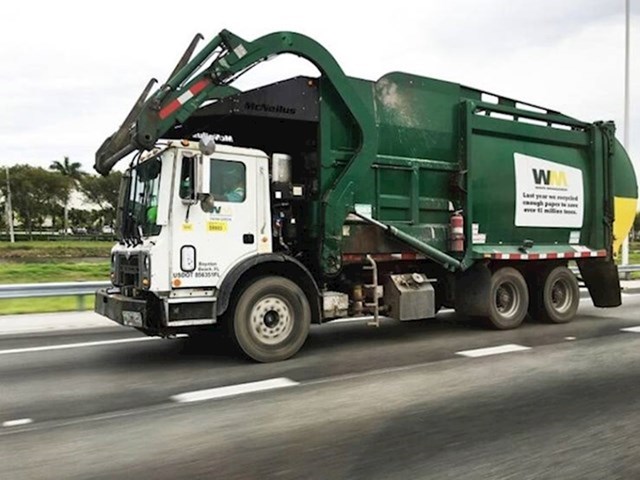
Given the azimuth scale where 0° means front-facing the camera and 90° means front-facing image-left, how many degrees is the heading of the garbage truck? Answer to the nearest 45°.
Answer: approximately 45°

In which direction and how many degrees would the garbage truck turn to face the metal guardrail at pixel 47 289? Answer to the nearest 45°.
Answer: approximately 90° to its right
